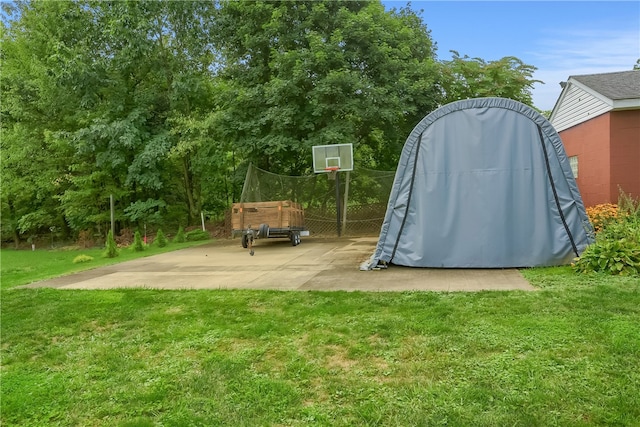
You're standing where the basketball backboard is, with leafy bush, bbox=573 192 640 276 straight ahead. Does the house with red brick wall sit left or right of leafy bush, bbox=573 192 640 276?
left

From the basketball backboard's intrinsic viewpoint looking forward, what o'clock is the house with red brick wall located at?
The house with red brick wall is roughly at 10 o'clock from the basketball backboard.

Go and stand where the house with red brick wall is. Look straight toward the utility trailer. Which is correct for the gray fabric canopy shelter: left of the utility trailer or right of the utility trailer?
left

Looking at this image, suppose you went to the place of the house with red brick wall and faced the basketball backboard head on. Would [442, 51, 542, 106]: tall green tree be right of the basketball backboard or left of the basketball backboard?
right

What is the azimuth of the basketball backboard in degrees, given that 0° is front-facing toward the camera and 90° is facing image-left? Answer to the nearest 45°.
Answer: approximately 0°

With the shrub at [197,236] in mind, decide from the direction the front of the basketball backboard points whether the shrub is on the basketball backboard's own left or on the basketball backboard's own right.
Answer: on the basketball backboard's own right

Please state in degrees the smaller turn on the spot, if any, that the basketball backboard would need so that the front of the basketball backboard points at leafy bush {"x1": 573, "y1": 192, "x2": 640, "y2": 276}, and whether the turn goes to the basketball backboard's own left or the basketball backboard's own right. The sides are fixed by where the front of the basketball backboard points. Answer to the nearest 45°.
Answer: approximately 45° to the basketball backboard's own left

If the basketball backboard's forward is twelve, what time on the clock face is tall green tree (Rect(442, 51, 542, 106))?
The tall green tree is roughly at 8 o'clock from the basketball backboard.

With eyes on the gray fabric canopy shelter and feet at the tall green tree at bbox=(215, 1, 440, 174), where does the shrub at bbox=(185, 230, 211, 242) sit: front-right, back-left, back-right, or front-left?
front-right
